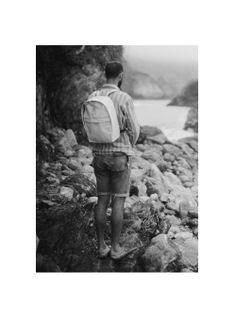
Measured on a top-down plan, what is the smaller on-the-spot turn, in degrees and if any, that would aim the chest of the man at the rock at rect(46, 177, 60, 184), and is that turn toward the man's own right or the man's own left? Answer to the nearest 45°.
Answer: approximately 90° to the man's own left

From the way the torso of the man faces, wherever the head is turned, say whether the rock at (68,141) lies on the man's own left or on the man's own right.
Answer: on the man's own left

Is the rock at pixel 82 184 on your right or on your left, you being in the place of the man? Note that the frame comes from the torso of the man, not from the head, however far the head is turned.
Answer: on your left

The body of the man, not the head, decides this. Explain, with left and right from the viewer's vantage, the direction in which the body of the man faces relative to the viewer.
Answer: facing away from the viewer and to the right of the viewer

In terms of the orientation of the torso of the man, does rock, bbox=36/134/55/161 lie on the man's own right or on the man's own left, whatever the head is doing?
on the man's own left
